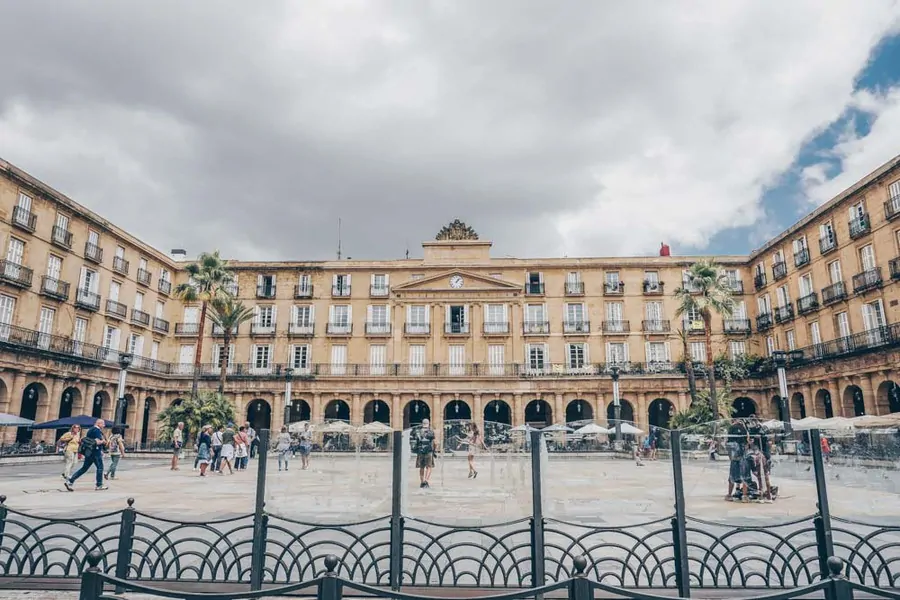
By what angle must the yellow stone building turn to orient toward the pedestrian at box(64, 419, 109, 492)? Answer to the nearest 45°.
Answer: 0° — it already faces them

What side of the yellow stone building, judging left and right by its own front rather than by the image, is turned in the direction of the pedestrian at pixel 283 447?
front

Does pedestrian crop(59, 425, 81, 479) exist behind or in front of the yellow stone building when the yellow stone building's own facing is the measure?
in front

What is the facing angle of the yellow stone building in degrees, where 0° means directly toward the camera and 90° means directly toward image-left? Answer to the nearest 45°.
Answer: approximately 0°
